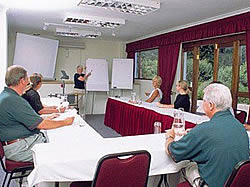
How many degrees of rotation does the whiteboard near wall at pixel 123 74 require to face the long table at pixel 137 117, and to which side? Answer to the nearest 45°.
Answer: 0° — it already faces it

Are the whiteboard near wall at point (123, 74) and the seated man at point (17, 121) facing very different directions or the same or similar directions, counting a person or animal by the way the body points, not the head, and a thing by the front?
very different directions

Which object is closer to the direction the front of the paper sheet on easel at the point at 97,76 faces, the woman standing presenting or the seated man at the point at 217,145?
the seated man

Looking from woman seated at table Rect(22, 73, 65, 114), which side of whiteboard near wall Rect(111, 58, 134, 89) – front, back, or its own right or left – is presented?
front

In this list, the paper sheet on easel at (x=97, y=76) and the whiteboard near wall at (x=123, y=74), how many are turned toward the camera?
2

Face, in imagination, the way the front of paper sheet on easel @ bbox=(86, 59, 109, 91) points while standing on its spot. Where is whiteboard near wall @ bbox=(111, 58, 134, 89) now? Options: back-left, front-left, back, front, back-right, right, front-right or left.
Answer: left

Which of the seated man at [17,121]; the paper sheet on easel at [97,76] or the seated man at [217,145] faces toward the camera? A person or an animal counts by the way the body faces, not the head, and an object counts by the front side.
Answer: the paper sheet on easel

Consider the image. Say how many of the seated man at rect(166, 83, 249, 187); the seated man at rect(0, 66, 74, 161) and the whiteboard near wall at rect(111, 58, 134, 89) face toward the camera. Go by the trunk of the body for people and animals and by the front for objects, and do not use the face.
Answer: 1

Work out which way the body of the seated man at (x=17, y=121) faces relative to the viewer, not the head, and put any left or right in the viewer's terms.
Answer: facing away from the viewer and to the right of the viewer

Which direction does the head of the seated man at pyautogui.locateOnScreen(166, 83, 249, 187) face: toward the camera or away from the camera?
away from the camera

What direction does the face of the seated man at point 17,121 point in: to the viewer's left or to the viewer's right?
to the viewer's right

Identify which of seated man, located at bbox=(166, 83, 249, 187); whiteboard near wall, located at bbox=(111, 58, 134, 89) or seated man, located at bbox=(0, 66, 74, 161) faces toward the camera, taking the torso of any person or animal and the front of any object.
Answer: the whiteboard near wall

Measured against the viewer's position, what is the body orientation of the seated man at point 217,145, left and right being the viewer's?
facing away from the viewer and to the left of the viewer

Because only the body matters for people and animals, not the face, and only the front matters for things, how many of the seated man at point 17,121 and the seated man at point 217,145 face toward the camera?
0
